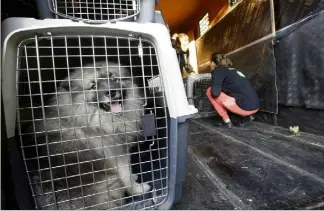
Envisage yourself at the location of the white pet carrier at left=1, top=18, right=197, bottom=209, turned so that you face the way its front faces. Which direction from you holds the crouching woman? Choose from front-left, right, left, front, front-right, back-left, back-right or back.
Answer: back-left

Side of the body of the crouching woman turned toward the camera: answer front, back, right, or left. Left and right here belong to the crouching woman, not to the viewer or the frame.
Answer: left

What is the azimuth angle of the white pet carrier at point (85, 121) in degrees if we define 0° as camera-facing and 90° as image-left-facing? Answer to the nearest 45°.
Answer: approximately 0°

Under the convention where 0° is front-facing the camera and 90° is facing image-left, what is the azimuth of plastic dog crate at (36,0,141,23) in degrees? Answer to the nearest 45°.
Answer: approximately 0°

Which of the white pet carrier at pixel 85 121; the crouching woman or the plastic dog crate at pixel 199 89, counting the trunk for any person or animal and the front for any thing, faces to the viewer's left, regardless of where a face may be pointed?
the crouching woman

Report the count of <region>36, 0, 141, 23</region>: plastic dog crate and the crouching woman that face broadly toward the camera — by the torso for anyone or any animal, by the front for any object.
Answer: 1
